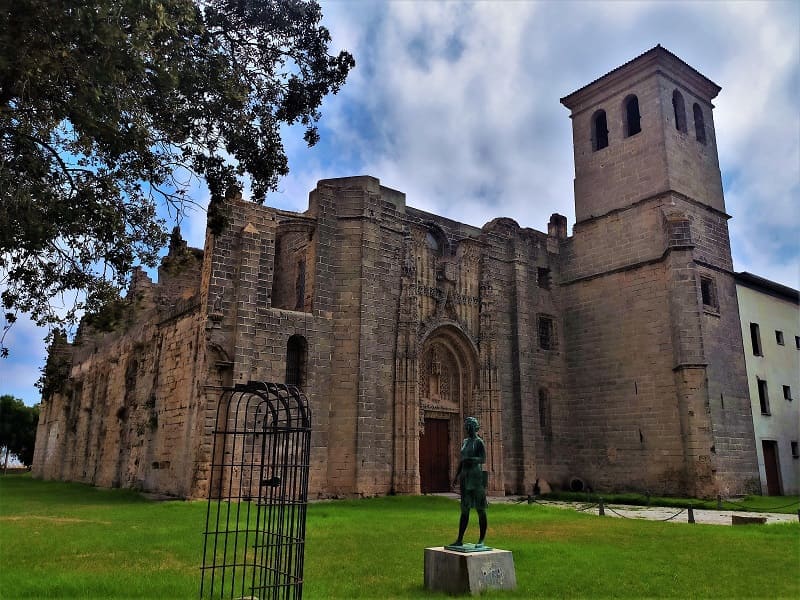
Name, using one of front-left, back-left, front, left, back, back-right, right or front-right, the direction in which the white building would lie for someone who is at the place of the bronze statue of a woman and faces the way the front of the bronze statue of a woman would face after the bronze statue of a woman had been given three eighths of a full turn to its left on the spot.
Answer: front-left

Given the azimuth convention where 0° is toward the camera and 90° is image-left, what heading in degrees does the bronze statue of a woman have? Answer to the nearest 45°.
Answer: approximately 45°

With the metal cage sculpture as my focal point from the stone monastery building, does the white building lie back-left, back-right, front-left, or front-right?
back-left
